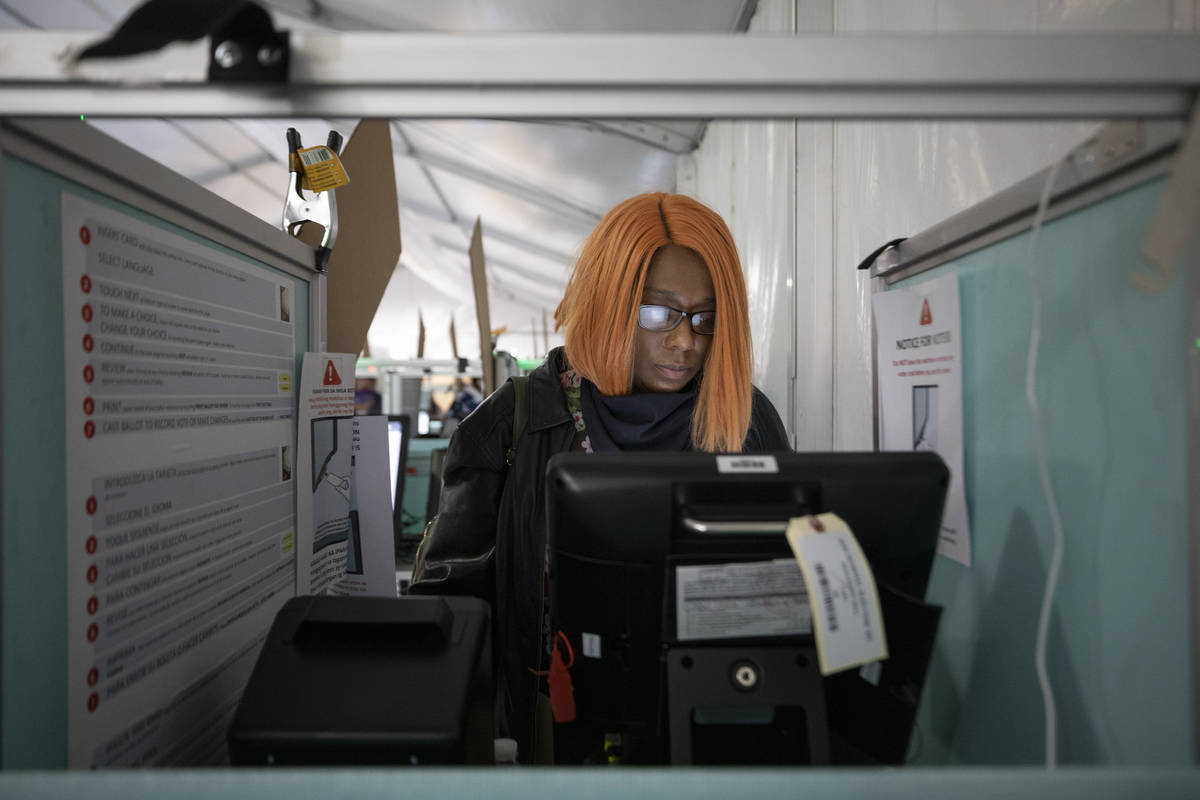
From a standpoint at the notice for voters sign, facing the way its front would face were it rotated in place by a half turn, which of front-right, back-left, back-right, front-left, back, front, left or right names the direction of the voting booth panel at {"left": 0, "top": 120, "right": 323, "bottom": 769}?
back

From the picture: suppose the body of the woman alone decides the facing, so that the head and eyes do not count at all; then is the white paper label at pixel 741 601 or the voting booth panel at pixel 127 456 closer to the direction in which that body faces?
the white paper label

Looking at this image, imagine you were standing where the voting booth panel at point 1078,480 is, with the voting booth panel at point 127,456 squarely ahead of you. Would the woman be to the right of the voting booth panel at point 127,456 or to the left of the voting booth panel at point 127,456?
right

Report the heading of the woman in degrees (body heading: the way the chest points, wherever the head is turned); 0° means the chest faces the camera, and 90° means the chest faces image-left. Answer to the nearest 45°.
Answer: approximately 315°

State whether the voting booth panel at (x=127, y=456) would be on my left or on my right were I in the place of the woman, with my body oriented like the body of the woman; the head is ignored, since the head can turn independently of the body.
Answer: on my right

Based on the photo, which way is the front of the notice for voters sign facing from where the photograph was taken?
facing the viewer and to the left of the viewer
